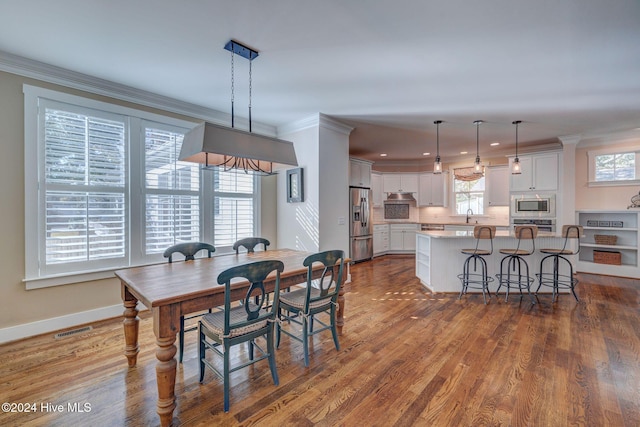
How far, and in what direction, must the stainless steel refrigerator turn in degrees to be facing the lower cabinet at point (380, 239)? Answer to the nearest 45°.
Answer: approximately 90° to its left

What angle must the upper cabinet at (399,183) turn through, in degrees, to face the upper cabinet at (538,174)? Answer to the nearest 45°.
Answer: approximately 45° to its left

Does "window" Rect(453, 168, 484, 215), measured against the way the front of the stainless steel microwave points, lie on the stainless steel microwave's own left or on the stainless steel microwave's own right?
on the stainless steel microwave's own right

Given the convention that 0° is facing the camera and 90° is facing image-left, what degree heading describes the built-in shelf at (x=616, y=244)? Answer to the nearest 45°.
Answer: approximately 0°

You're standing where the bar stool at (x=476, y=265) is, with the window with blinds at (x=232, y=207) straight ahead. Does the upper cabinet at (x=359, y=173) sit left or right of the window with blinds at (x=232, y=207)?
right

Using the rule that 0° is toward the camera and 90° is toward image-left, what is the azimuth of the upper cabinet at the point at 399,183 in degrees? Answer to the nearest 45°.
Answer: approximately 0°

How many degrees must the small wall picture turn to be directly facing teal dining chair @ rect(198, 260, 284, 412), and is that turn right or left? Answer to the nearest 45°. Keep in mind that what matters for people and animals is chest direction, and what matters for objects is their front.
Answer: approximately 45° to its left

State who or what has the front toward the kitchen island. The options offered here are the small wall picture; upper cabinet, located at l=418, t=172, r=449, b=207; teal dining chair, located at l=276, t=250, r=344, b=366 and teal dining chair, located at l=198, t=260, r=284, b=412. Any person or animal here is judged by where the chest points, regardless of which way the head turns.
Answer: the upper cabinet

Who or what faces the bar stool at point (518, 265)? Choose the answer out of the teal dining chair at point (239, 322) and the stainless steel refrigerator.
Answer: the stainless steel refrigerator

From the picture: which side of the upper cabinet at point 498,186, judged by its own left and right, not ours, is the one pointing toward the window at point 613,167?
left
